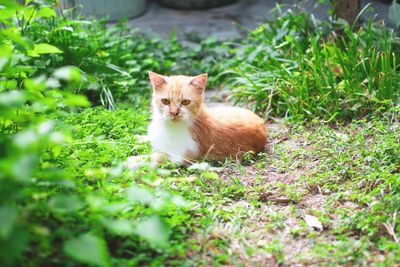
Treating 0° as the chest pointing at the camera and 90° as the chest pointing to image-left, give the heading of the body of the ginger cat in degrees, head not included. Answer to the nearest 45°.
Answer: approximately 45°

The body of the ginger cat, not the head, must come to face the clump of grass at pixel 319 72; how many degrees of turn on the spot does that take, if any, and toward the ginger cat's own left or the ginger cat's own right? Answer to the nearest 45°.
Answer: approximately 180°
